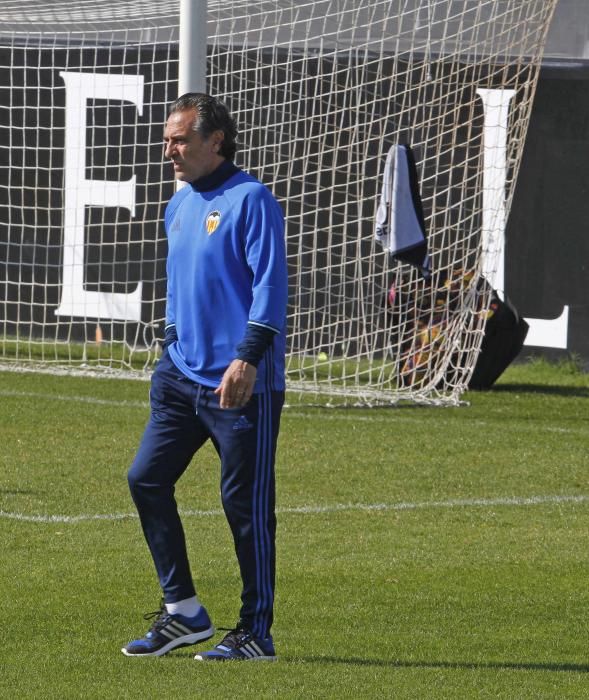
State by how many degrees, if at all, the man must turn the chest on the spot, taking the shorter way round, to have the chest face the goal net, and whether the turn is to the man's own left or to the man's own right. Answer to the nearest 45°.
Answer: approximately 135° to the man's own right

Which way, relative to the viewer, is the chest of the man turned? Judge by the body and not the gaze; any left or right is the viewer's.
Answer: facing the viewer and to the left of the viewer

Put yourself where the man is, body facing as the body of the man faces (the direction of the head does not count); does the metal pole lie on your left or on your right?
on your right
